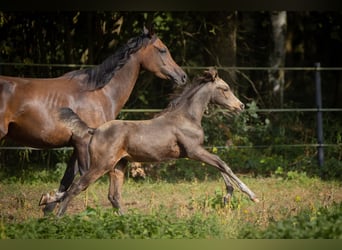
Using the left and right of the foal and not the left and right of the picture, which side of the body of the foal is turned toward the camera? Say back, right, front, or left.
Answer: right

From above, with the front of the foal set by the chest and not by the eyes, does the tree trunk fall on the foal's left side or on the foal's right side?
on the foal's left side

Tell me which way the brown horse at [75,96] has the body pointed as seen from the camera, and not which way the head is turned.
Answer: to the viewer's right

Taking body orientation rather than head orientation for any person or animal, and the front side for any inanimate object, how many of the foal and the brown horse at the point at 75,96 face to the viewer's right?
2

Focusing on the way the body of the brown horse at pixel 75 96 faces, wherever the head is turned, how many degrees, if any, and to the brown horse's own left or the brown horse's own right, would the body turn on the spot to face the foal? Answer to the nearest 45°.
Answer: approximately 45° to the brown horse's own right

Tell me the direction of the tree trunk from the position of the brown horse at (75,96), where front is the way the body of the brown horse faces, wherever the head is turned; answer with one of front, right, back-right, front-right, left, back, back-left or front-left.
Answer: front-left
